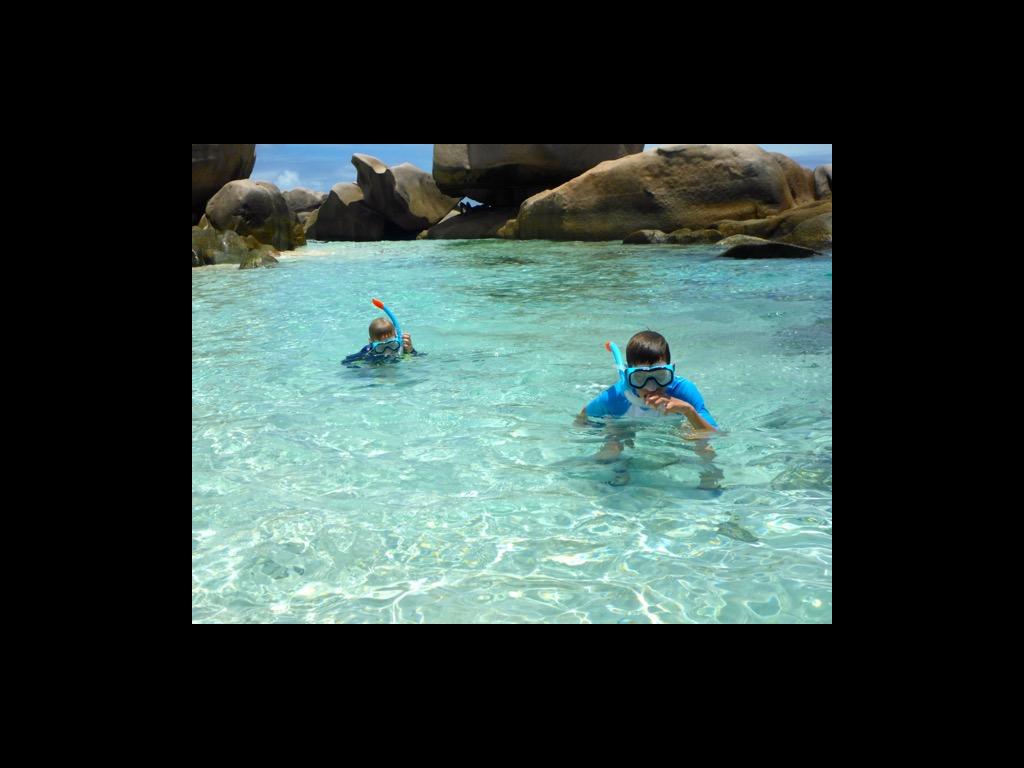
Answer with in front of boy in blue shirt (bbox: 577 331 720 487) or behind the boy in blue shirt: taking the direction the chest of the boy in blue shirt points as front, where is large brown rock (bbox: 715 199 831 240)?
behind

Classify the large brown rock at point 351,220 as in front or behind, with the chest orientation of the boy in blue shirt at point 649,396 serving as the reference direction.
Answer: behind

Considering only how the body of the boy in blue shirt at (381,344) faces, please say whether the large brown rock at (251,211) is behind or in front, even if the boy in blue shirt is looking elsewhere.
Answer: behind

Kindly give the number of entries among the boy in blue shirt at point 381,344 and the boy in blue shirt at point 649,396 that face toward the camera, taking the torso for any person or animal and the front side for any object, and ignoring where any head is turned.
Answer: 2

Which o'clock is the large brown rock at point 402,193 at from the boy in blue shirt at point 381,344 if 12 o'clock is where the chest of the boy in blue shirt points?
The large brown rock is roughly at 6 o'clock from the boy in blue shirt.

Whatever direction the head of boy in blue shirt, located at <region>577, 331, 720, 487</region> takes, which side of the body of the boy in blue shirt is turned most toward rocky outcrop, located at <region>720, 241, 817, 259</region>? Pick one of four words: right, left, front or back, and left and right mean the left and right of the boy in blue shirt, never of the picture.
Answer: back

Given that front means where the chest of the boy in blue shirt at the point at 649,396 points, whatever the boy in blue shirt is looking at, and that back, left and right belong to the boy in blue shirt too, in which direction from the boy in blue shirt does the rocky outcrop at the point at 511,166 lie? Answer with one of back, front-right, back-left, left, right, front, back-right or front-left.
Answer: back

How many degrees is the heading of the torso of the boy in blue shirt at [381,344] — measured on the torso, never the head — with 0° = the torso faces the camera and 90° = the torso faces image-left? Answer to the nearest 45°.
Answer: approximately 0°

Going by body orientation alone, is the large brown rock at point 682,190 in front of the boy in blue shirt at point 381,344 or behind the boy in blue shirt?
behind

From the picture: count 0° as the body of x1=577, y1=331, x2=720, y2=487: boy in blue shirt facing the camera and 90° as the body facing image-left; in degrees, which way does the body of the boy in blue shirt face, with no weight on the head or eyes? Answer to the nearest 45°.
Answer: approximately 0°

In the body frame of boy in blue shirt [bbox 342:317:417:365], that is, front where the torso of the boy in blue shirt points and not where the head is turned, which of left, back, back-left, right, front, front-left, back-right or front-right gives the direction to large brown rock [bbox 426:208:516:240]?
back

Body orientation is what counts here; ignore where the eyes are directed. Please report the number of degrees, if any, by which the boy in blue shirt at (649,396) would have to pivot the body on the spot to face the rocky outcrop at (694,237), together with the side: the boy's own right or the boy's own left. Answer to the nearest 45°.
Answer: approximately 180°
